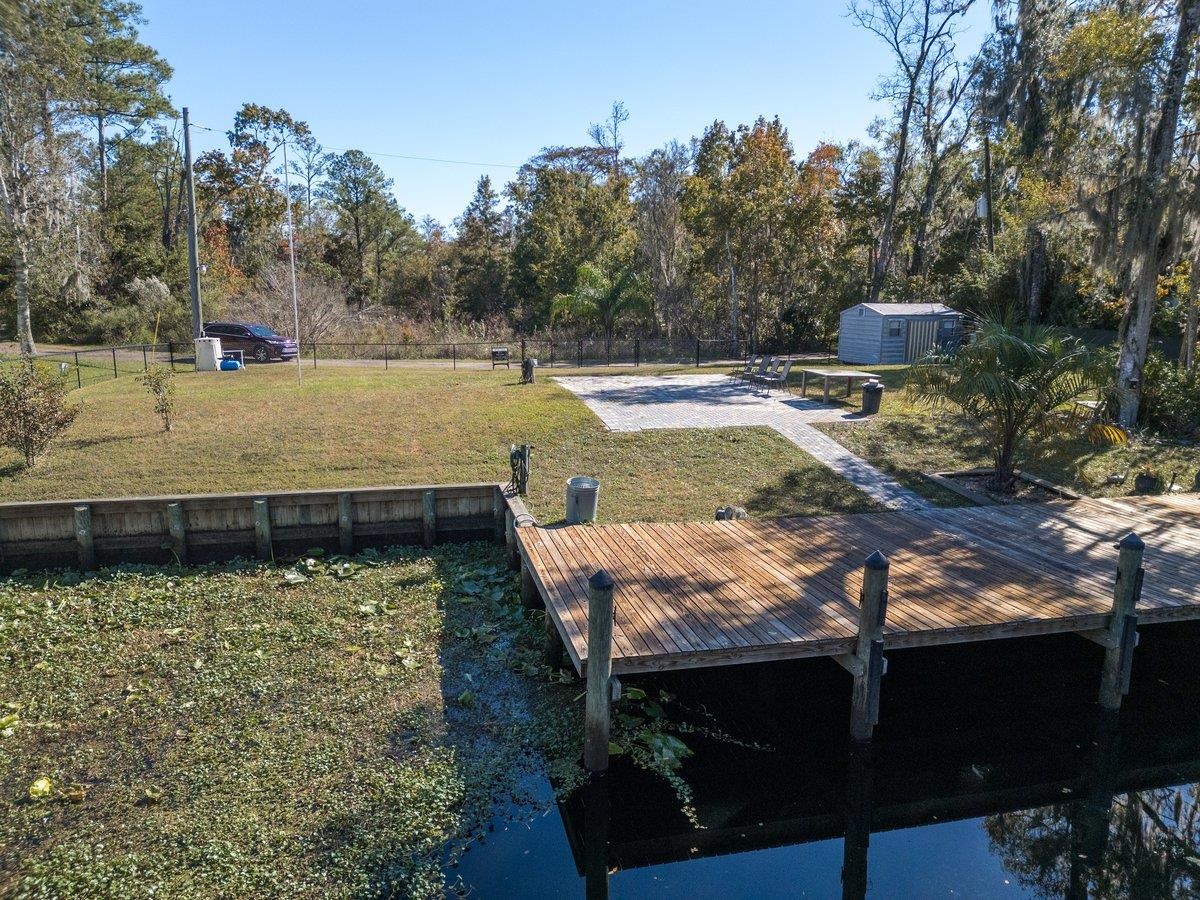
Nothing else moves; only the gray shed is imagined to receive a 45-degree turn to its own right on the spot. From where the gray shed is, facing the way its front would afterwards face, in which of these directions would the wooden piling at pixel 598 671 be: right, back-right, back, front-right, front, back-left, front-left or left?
front

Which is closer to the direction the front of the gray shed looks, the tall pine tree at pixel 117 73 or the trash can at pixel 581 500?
the trash can

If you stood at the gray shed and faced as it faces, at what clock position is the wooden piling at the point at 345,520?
The wooden piling is roughly at 2 o'clock from the gray shed.

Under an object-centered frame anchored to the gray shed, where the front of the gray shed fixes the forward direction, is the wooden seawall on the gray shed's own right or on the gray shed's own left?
on the gray shed's own right

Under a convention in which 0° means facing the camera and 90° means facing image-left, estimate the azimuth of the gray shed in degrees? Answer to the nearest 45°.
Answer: approximately 315°

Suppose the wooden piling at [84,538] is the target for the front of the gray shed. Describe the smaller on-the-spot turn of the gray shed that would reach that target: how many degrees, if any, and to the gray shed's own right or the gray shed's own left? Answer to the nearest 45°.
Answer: approximately 90° to the gray shed's own right

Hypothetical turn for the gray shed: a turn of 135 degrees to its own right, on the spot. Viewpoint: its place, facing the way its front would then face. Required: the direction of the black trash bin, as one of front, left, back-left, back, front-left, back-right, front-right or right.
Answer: left

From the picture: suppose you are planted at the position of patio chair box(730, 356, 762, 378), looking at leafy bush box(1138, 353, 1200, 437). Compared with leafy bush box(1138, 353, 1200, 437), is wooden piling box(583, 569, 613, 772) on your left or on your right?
right

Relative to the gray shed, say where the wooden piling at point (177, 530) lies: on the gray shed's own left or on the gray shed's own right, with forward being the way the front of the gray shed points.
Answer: on the gray shed's own right

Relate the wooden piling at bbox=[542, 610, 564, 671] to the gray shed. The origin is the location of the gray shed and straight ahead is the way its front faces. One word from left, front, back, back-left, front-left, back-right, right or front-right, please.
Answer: front-right

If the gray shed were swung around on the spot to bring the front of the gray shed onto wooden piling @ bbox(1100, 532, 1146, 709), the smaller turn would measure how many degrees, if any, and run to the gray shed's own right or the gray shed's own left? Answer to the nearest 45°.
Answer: approximately 45° to the gray shed's own right

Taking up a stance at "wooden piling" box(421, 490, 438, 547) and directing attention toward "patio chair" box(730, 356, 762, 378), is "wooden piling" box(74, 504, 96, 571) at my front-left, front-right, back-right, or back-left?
back-left

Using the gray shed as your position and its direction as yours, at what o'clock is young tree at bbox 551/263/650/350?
The young tree is roughly at 5 o'clock from the gray shed.

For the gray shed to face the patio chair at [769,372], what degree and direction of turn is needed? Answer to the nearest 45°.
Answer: approximately 90° to its right
